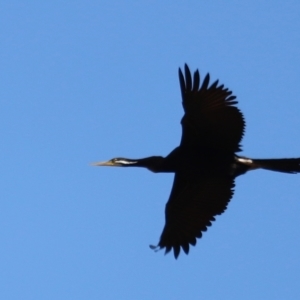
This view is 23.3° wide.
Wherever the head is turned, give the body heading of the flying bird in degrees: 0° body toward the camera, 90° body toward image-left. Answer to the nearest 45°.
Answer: approximately 90°
